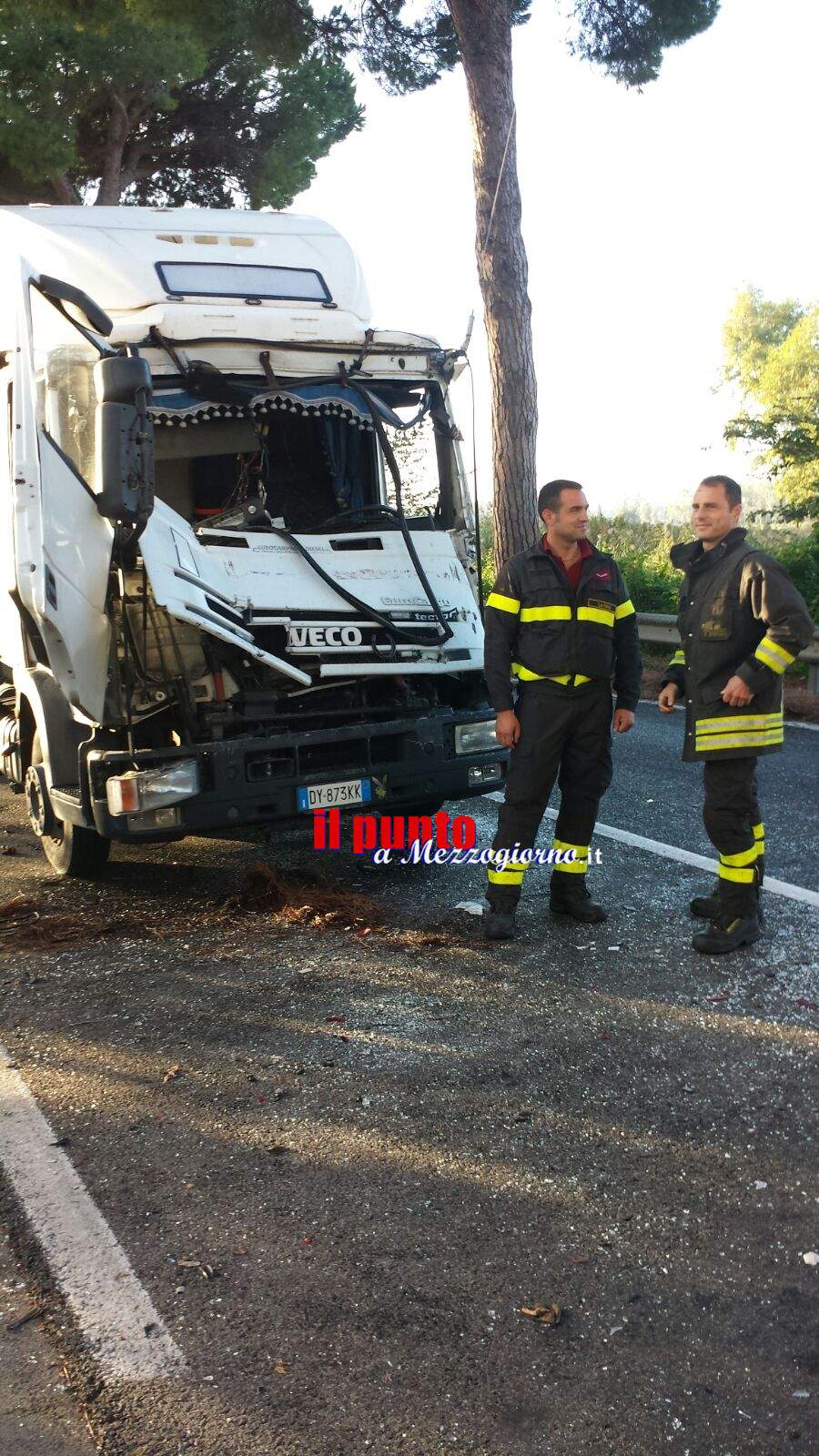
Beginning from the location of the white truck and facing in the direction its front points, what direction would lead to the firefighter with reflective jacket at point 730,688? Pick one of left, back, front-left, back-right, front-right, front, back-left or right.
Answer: front

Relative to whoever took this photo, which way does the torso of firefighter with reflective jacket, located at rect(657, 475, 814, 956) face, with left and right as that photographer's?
facing the viewer and to the left of the viewer

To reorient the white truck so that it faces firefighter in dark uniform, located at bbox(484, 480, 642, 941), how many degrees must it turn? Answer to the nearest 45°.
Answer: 0° — it already faces them

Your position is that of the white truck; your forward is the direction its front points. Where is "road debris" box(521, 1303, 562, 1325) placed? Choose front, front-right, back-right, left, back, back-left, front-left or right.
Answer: front-right

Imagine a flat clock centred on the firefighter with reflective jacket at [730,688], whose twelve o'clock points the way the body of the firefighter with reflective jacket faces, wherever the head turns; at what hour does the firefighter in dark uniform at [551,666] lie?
The firefighter in dark uniform is roughly at 2 o'clock from the firefighter with reflective jacket.

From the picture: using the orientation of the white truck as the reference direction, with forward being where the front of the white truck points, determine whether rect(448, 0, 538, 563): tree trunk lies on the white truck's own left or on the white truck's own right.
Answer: on the white truck's own left

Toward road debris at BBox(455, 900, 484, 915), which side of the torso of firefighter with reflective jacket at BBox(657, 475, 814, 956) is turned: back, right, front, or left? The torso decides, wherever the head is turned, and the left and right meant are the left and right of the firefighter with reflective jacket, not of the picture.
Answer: right

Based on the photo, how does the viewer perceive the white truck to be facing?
facing the viewer and to the right of the viewer

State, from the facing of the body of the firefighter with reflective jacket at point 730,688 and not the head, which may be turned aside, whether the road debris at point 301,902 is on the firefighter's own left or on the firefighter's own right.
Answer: on the firefighter's own right

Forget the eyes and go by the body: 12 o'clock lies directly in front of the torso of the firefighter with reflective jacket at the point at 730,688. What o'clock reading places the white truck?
The white truck is roughly at 2 o'clock from the firefighter with reflective jacket.

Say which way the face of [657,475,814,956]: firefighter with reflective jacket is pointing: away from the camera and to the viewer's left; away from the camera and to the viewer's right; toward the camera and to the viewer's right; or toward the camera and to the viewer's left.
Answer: toward the camera and to the viewer's left

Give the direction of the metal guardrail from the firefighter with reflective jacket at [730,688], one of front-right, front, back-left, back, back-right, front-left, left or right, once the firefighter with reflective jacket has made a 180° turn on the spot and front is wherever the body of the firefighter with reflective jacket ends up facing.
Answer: front-left

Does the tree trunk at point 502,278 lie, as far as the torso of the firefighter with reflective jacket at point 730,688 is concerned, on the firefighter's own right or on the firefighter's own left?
on the firefighter's own right

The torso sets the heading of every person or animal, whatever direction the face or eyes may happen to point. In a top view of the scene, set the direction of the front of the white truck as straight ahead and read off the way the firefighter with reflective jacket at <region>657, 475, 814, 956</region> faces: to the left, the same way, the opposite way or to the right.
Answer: to the right

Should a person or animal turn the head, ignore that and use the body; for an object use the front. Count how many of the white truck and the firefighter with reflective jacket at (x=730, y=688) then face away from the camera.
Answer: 0

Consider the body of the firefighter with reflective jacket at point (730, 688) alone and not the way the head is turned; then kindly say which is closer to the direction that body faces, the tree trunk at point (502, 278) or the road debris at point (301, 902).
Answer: the road debris
